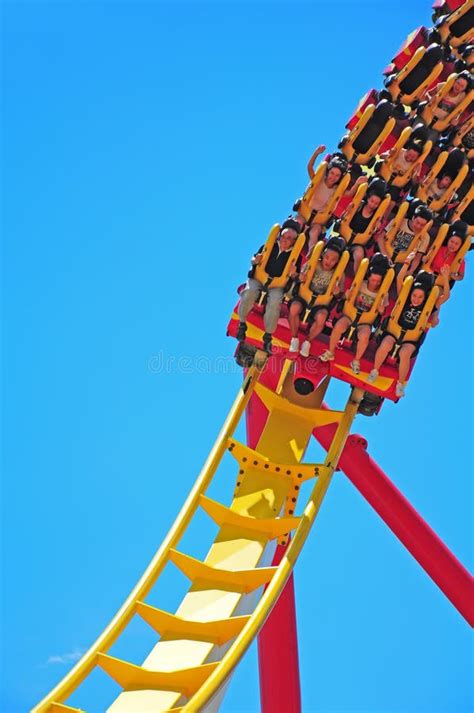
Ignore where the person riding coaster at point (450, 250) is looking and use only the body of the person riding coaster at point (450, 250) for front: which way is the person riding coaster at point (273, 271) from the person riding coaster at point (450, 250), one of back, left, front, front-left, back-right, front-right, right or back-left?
right

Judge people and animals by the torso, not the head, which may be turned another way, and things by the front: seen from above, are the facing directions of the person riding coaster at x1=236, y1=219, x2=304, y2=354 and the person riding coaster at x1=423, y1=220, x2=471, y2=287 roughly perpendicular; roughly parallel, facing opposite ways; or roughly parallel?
roughly parallel

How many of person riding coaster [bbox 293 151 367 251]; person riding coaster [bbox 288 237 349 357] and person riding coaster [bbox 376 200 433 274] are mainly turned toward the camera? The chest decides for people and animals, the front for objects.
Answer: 3

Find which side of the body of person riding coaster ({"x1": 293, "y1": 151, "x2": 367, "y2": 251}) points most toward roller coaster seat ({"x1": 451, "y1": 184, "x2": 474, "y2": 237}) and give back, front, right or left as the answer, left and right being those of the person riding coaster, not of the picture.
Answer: left

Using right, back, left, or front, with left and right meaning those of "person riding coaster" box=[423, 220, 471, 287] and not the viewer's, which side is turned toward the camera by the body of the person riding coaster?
front

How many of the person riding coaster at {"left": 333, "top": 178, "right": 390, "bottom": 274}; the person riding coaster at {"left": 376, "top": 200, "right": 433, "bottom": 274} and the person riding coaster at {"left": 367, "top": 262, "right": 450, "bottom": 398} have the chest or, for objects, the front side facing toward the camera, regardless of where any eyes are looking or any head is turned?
3

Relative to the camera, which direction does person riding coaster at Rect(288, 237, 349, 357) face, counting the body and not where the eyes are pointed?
toward the camera

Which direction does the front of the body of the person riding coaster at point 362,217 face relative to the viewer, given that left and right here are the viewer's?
facing the viewer

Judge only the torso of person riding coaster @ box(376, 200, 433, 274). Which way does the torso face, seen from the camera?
toward the camera

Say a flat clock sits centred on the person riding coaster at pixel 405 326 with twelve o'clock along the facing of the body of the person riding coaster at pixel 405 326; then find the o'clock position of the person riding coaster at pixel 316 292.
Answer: the person riding coaster at pixel 316 292 is roughly at 3 o'clock from the person riding coaster at pixel 405 326.
